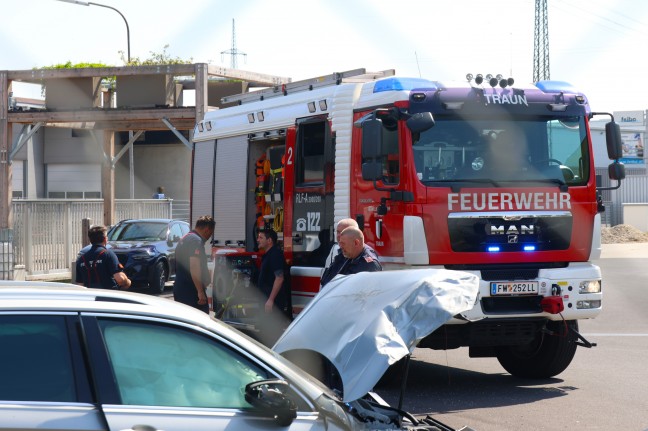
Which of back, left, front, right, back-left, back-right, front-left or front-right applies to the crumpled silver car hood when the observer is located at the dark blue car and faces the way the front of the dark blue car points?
front-left

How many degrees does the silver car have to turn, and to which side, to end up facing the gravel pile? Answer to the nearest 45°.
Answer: approximately 45° to its left

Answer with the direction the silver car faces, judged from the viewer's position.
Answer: facing to the right of the viewer

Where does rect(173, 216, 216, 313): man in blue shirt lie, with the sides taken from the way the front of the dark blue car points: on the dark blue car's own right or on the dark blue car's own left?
on the dark blue car's own left

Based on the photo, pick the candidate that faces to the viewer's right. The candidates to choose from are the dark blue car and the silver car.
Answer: the silver car

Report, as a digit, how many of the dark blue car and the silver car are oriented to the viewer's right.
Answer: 1

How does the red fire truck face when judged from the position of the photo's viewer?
facing the viewer and to the right of the viewer

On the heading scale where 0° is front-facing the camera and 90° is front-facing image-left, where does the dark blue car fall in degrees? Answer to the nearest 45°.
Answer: approximately 45°

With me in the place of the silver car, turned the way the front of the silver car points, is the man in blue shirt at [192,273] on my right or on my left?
on my left

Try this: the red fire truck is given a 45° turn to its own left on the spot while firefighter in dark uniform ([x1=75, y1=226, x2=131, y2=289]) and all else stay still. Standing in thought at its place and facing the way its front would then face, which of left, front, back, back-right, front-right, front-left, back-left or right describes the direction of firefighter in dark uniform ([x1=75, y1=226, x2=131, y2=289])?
back

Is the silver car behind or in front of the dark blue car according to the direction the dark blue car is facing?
in front
